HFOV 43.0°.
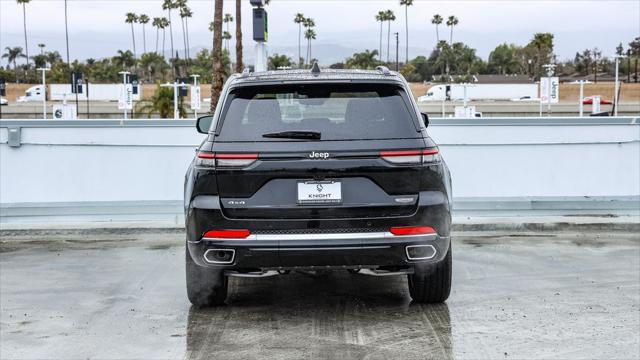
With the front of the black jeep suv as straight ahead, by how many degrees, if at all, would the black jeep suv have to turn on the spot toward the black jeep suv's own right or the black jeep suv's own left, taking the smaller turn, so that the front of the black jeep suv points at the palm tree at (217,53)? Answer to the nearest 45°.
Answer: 0° — it already faces it

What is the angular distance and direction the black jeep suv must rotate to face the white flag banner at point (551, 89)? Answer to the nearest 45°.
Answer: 0° — it already faces it

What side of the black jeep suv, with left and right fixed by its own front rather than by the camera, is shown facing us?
back

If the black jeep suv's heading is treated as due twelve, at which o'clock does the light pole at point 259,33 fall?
The light pole is roughly at 12 o'clock from the black jeep suv.
